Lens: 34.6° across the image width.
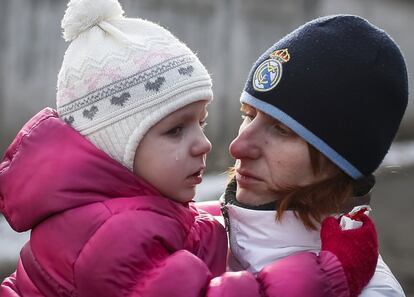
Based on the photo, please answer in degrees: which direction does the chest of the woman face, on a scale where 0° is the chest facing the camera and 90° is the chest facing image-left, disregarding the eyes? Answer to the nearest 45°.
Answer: approximately 45°

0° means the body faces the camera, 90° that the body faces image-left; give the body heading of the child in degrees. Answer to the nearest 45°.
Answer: approximately 270°

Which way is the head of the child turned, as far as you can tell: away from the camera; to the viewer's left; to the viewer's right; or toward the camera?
to the viewer's right
